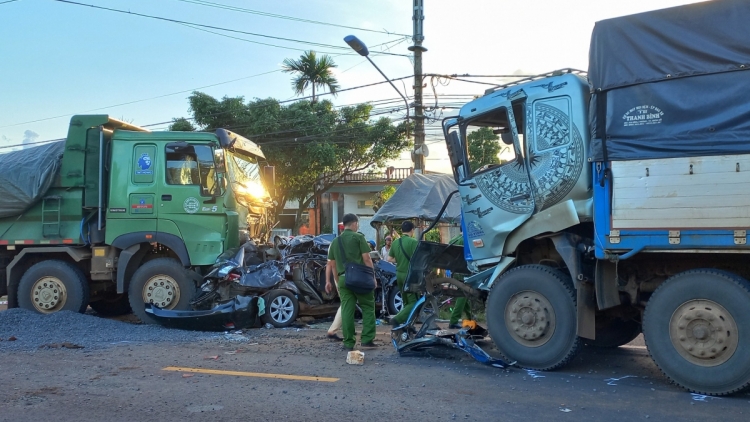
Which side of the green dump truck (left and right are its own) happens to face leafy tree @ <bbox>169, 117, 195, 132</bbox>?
left

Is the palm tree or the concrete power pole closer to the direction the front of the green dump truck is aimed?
the concrete power pole

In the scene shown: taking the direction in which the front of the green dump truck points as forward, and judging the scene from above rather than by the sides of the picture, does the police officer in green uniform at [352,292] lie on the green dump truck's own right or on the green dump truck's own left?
on the green dump truck's own right

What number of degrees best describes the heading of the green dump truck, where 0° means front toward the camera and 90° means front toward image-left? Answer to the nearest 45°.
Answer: approximately 270°

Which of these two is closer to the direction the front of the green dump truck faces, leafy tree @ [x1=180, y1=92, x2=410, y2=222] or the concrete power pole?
the concrete power pole

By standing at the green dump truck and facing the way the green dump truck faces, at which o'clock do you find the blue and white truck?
The blue and white truck is roughly at 2 o'clock from the green dump truck.

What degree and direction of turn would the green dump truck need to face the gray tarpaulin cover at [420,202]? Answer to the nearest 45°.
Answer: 0° — it already faces it

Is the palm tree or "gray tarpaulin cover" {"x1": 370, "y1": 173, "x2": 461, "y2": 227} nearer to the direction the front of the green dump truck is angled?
the gray tarpaulin cover

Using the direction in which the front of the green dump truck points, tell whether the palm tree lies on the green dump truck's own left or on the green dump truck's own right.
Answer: on the green dump truck's own left
